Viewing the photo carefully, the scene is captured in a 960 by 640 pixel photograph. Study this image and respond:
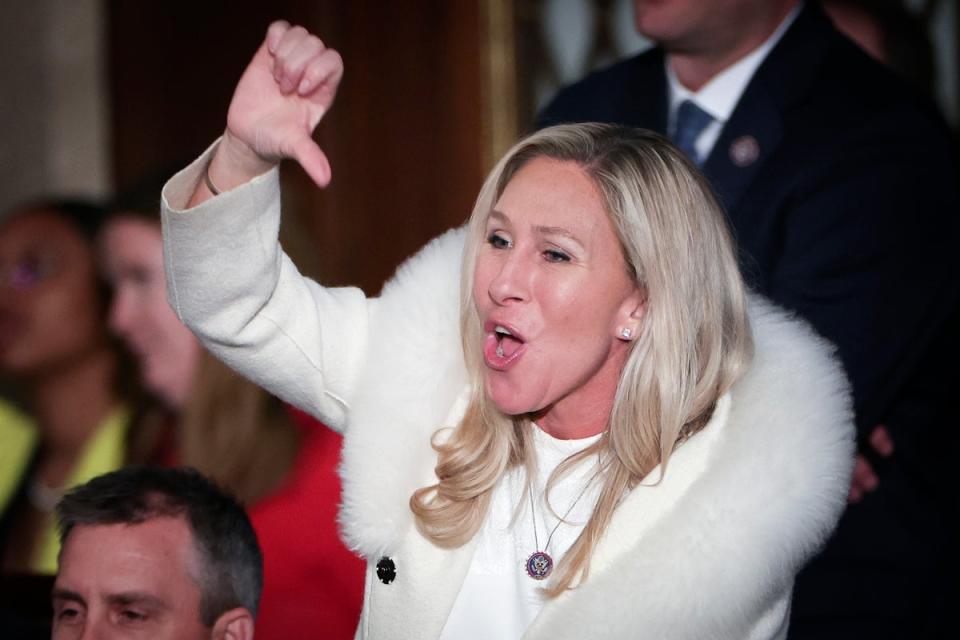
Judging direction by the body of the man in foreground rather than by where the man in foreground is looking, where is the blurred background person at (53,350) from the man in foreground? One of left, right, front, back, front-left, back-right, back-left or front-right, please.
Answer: back-right

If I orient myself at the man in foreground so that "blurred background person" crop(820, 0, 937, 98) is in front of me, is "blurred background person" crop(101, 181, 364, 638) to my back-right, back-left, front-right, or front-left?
front-left

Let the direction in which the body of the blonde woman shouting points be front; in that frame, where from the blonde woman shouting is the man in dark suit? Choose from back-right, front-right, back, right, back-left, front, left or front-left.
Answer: back

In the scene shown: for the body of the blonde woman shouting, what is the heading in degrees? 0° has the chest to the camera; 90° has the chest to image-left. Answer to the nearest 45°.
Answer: approximately 45°

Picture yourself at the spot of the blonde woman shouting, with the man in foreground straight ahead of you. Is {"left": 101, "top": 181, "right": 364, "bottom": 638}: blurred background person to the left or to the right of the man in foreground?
right

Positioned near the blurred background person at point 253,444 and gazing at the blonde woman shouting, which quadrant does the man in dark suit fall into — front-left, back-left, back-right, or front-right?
front-left

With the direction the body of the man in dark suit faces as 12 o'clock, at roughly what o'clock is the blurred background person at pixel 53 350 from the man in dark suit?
The blurred background person is roughly at 2 o'clock from the man in dark suit.

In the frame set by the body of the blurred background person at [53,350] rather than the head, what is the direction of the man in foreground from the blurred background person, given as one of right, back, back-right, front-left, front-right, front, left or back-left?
front-left

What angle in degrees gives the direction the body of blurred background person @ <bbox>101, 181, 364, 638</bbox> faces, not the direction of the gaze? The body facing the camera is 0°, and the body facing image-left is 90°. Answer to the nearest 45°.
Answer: approximately 45°

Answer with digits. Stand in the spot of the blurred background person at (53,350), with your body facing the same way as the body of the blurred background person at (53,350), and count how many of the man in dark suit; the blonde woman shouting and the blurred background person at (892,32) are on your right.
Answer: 0

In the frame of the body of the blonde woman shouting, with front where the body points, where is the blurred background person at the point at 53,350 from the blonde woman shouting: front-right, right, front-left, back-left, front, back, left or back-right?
right

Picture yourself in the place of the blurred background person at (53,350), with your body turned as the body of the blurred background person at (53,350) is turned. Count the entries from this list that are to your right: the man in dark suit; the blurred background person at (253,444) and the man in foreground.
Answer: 0

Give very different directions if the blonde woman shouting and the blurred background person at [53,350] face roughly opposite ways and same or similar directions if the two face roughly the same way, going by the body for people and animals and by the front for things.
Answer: same or similar directions

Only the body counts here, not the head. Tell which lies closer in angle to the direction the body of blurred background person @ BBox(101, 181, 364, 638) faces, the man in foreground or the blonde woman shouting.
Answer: the man in foreground

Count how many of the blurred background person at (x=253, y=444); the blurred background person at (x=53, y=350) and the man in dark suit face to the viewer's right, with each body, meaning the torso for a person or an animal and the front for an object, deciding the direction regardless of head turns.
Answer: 0

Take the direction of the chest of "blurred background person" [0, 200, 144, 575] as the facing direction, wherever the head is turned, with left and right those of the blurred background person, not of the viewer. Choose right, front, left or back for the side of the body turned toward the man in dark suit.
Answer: left

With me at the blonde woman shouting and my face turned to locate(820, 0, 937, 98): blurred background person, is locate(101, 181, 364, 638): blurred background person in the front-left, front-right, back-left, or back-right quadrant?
front-left
